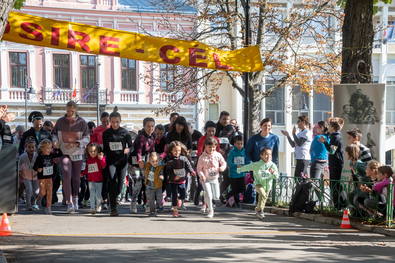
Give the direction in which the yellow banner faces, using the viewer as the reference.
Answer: facing the viewer

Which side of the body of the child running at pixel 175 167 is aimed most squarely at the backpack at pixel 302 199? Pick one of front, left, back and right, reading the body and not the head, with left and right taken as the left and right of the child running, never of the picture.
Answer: left

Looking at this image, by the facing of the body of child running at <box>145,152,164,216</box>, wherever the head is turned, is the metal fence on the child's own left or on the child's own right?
on the child's own left

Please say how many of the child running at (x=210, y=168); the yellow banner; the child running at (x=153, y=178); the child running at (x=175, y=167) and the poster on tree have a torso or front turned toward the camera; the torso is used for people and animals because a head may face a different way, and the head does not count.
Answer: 5

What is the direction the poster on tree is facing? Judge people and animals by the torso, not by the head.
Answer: toward the camera

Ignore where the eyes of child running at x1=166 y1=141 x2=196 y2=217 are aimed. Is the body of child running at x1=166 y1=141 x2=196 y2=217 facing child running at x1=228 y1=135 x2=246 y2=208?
no

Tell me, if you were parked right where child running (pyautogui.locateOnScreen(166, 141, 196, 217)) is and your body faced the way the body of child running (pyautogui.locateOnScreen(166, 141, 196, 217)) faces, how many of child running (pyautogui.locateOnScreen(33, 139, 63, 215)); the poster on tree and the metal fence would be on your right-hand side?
1

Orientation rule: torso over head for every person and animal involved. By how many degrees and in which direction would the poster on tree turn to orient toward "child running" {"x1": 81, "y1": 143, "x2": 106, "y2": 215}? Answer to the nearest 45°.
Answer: approximately 90° to its right

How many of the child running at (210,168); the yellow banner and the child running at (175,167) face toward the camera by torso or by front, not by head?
3

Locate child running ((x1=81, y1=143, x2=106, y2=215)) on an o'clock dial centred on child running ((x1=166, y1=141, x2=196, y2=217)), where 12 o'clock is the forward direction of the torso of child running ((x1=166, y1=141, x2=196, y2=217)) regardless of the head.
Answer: child running ((x1=81, y1=143, x2=106, y2=215)) is roughly at 3 o'clock from child running ((x1=166, y1=141, x2=196, y2=217)).

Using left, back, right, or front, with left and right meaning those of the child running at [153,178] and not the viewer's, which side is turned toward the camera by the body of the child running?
front

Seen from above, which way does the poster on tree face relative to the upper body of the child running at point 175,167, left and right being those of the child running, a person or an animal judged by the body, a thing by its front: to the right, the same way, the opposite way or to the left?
the same way

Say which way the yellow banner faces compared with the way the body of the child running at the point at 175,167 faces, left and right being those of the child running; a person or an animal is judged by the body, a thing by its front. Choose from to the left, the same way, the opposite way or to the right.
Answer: the same way

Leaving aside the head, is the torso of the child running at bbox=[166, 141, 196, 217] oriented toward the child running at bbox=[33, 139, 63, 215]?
no
